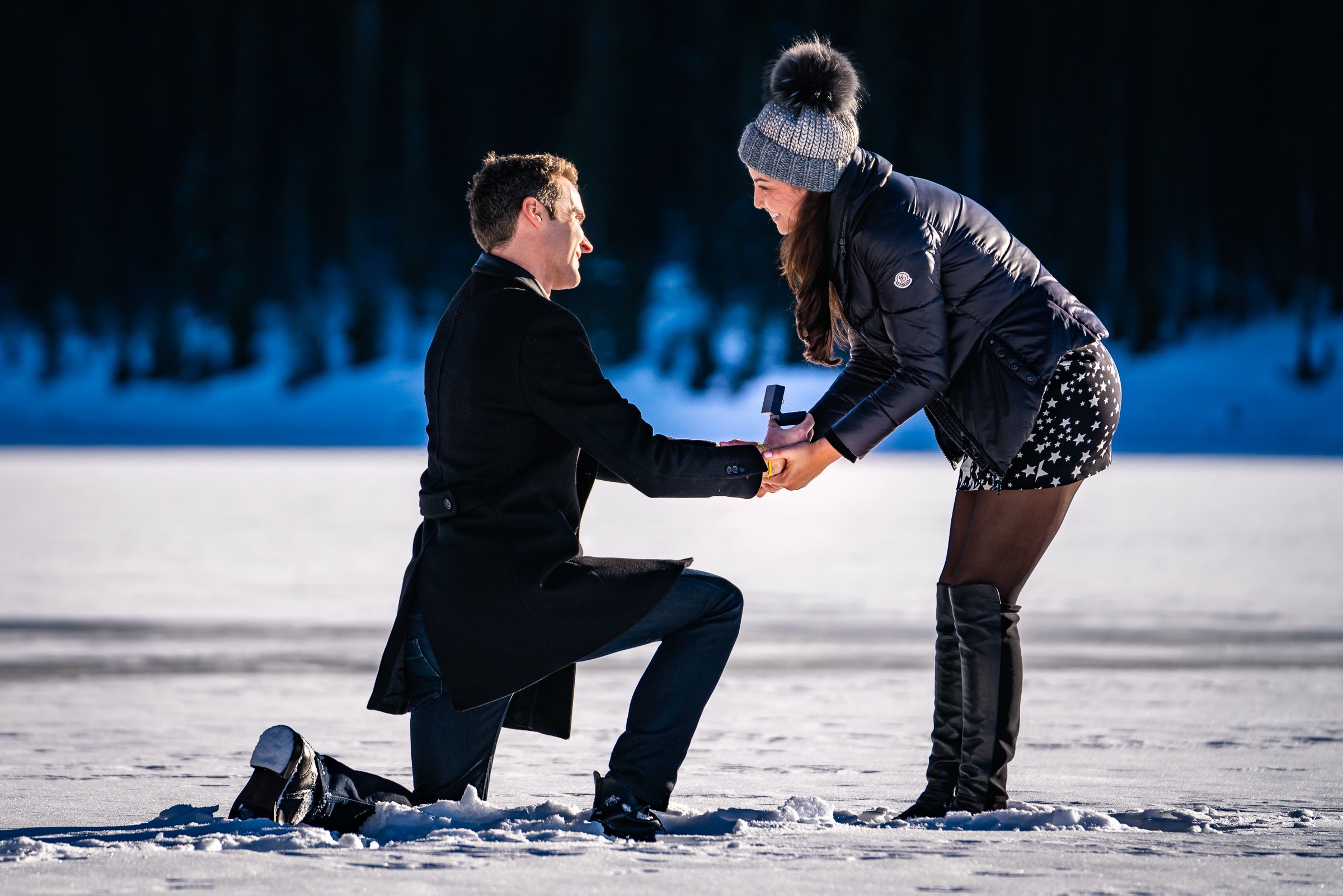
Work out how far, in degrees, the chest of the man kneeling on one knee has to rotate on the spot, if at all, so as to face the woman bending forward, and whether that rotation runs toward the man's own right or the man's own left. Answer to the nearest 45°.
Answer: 0° — they already face them

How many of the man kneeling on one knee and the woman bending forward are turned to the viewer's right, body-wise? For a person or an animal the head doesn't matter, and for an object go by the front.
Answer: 1

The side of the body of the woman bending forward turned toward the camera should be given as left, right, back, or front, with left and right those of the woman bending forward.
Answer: left

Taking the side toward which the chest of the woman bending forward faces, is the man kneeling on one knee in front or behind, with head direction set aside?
in front

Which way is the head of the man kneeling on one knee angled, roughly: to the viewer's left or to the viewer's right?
to the viewer's right

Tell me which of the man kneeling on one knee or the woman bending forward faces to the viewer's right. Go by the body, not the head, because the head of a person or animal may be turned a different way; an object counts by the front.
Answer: the man kneeling on one knee

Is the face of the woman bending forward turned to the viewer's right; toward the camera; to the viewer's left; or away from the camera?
to the viewer's left

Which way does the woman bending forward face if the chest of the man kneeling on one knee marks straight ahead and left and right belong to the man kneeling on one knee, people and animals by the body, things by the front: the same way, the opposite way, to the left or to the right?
the opposite way

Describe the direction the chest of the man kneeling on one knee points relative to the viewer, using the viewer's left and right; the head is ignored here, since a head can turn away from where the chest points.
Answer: facing to the right of the viewer
